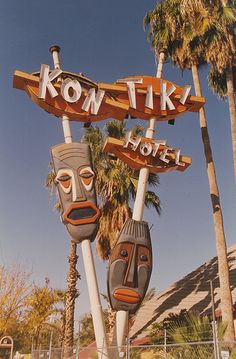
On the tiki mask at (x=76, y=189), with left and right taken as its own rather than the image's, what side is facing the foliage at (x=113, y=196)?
back

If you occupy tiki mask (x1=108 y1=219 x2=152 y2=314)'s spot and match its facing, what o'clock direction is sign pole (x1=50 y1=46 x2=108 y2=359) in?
The sign pole is roughly at 4 o'clock from the tiki mask.

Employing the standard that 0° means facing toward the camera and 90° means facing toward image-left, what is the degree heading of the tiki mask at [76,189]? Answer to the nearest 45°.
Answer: approximately 0°

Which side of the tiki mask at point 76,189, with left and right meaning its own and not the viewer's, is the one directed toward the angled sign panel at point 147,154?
left

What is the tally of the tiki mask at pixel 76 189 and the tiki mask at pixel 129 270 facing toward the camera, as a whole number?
2

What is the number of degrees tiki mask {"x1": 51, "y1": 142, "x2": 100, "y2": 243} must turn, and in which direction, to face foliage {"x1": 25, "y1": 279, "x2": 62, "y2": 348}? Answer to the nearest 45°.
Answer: approximately 180°
